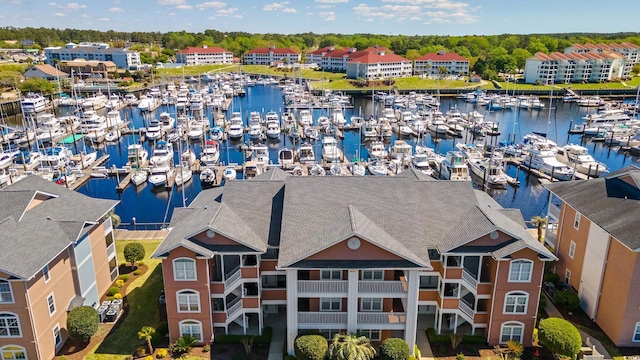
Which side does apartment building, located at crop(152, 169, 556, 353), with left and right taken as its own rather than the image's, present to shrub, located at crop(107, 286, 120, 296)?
right

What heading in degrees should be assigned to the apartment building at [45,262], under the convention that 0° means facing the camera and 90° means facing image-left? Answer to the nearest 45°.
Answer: approximately 0°

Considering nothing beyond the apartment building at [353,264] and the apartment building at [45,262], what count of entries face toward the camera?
2

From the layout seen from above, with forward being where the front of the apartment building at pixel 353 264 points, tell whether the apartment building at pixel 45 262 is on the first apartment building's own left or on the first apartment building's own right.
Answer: on the first apartment building's own right

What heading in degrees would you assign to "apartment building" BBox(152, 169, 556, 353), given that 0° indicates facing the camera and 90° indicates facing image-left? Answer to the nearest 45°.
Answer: approximately 0°

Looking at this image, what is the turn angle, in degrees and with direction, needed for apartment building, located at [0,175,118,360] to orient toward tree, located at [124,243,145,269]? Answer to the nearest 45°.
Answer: approximately 135° to its left

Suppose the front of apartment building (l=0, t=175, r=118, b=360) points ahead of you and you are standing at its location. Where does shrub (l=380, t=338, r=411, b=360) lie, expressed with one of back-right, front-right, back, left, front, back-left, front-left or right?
front-left
